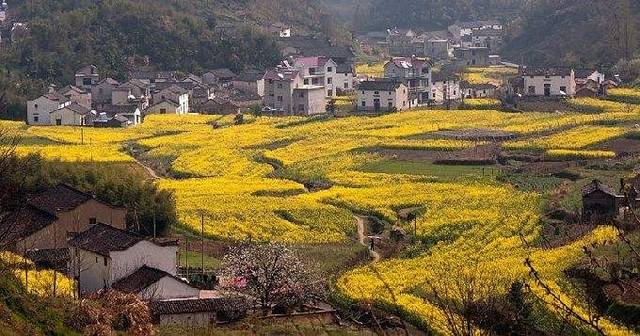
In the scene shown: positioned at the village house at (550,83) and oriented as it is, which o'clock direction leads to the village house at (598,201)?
the village house at (598,201) is roughly at 12 o'clock from the village house at (550,83).

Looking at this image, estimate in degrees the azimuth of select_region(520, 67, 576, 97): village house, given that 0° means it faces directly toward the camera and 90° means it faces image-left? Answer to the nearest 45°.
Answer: approximately 0°

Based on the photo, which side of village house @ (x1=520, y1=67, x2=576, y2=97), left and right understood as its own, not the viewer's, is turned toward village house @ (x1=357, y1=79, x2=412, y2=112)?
right

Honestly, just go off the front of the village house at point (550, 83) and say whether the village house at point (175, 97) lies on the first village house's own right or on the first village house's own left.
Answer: on the first village house's own right

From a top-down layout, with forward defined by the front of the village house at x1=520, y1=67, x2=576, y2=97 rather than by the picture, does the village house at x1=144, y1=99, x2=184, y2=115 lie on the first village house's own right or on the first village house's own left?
on the first village house's own right

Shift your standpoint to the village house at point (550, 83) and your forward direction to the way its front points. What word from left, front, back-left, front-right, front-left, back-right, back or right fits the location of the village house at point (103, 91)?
right

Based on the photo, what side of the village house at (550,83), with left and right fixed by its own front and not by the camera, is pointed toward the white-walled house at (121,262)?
front

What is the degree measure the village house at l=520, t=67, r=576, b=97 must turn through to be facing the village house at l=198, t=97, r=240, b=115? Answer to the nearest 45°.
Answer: approximately 90° to its right

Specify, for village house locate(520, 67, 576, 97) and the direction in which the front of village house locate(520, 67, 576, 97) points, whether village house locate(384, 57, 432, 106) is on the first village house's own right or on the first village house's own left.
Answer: on the first village house's own right

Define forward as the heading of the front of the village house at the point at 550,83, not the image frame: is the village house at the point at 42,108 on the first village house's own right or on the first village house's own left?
on the first village house's own right

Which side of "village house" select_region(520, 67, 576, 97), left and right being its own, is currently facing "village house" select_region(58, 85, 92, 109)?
right

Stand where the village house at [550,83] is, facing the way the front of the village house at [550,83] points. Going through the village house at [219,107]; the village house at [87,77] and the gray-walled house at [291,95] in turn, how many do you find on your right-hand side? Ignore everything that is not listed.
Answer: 3

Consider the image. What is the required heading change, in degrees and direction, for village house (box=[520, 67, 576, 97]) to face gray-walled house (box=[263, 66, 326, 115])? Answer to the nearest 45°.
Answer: approximately 90° to its right

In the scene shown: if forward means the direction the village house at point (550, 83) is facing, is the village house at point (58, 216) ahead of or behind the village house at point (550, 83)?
ahead
